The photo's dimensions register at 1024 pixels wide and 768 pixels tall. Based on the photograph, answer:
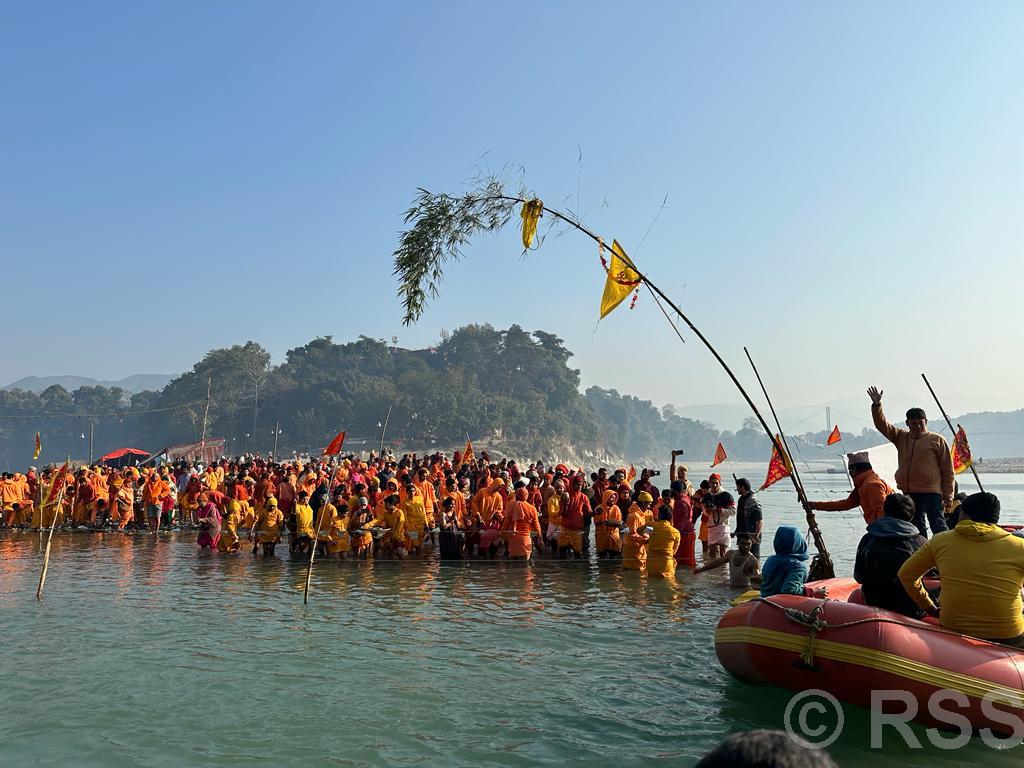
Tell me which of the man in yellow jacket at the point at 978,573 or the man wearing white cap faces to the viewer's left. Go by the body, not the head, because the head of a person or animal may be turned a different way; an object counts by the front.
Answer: the man wearing white cap

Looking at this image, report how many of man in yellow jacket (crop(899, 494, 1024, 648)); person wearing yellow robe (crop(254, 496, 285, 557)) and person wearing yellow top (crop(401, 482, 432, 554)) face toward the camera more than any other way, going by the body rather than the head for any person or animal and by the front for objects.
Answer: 2

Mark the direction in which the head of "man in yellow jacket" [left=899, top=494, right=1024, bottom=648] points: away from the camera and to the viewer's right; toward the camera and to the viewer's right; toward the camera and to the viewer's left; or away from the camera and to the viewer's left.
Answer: away from the camera and to the viewer's left

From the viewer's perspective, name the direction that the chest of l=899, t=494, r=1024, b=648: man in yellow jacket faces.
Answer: away from the camera

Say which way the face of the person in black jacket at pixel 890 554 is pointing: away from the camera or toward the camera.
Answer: away from the camera

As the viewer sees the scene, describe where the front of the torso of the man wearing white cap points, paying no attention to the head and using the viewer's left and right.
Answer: facing to the left of the viewer

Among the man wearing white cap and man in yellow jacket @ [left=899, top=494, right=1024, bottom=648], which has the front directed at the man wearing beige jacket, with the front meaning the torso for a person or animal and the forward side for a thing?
the man in yellow jacket

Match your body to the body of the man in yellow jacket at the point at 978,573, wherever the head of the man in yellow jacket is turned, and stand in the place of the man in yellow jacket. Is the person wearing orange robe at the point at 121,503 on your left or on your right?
on your left

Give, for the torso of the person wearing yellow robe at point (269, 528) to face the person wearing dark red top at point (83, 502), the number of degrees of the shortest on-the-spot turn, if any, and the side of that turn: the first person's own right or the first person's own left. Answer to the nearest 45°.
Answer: approximately 135° to the first person's own right

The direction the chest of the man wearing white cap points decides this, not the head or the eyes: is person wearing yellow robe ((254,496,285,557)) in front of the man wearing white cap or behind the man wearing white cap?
in front

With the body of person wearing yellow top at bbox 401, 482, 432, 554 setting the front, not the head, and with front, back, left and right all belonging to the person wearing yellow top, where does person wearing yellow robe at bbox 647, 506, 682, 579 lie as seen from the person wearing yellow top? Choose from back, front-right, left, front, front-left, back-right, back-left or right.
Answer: front-left

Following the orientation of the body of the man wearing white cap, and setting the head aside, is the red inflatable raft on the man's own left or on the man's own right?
on the man's own left
